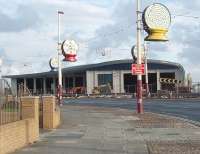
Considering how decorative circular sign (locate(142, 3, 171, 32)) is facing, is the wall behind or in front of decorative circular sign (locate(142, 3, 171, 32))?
in front

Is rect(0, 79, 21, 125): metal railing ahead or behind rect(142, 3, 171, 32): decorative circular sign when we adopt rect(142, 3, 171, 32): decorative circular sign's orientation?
ahead

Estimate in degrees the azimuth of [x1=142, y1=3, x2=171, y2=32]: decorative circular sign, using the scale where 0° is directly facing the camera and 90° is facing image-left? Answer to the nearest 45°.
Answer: approximately 0°
